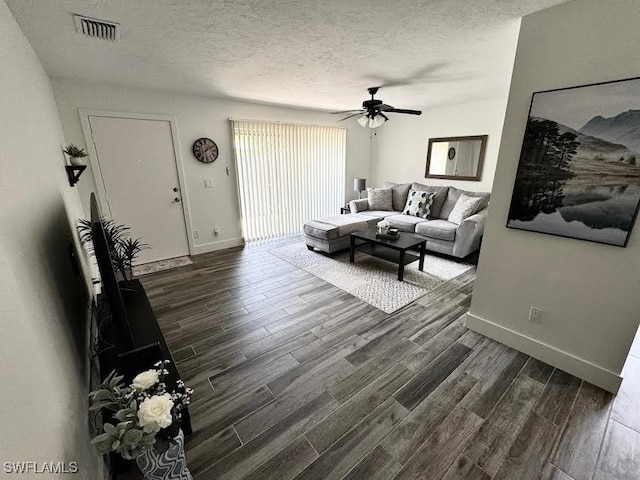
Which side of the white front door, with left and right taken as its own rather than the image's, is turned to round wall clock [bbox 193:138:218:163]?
left

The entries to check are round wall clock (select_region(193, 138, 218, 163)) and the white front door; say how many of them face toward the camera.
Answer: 2

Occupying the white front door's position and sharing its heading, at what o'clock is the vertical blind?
The vertical blind is roughly at 9 o'clock from the white front door.

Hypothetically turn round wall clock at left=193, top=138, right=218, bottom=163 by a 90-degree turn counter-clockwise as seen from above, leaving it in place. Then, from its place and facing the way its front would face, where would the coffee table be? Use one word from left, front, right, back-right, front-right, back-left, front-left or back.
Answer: front-right

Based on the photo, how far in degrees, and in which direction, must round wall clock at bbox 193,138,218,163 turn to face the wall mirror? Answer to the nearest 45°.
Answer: approximately 90° to its left

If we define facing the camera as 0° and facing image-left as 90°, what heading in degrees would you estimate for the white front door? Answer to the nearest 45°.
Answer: approximately 0°

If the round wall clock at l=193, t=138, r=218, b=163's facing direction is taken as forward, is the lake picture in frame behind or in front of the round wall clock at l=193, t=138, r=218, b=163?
in front

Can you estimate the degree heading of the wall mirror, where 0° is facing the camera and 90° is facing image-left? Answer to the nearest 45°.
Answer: approximately 45°
